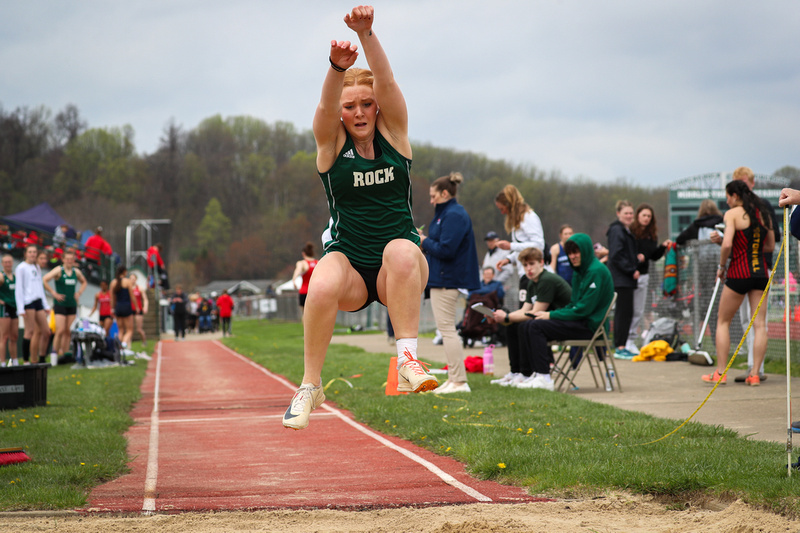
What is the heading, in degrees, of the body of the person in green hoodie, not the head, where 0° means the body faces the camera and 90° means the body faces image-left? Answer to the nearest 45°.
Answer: approximately 90°

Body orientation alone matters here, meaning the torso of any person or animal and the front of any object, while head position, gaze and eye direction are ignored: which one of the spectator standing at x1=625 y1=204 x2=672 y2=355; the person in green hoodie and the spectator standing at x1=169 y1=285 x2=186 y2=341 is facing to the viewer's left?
the person in green hoodie

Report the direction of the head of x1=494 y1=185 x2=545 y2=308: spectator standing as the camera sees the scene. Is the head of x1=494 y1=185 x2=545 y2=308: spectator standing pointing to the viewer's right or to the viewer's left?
to the viewer's left

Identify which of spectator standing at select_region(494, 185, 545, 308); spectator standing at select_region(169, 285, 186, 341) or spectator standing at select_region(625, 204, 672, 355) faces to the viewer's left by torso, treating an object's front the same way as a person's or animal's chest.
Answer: spectator standing at select_region(494, 185, 545, 308)

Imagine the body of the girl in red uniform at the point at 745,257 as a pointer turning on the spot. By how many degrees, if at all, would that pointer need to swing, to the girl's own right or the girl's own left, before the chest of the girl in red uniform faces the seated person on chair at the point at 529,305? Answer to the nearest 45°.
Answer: approximately 45° to the girl's own left

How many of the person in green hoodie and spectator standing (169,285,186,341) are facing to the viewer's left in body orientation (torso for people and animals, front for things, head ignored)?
1

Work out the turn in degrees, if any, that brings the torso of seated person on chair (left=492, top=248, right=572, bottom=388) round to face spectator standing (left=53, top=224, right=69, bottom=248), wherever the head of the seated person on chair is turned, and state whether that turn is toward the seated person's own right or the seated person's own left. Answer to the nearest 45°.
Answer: approximately 45° to the seated person's own right

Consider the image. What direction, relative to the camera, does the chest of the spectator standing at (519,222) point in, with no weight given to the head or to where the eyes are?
to the viewer's left
